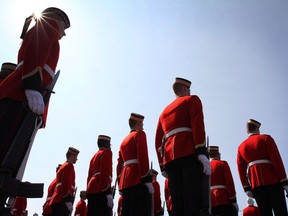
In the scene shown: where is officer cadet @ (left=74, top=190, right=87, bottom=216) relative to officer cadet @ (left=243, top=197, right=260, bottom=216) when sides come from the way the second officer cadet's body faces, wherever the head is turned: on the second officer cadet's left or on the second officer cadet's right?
on the second officer cadet's left

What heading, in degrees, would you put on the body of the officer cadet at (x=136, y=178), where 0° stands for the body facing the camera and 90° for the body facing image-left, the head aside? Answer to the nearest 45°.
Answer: approximately 225°

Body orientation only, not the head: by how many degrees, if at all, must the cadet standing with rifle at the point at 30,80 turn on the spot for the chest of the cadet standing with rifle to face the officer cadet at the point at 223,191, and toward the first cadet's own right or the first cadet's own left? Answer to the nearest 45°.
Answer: approximately 45° to the first cadet's own left

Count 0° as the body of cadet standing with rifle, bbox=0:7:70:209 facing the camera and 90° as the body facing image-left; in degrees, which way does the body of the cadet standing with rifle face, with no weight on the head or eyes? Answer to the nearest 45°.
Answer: approximately 270°

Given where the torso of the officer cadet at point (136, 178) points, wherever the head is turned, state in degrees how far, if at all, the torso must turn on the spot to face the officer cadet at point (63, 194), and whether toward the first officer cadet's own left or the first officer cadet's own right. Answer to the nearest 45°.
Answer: approximately 90° to the first officer cadet's own left

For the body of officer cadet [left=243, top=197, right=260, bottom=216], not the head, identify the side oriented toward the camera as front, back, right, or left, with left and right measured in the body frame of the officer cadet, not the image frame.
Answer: back
